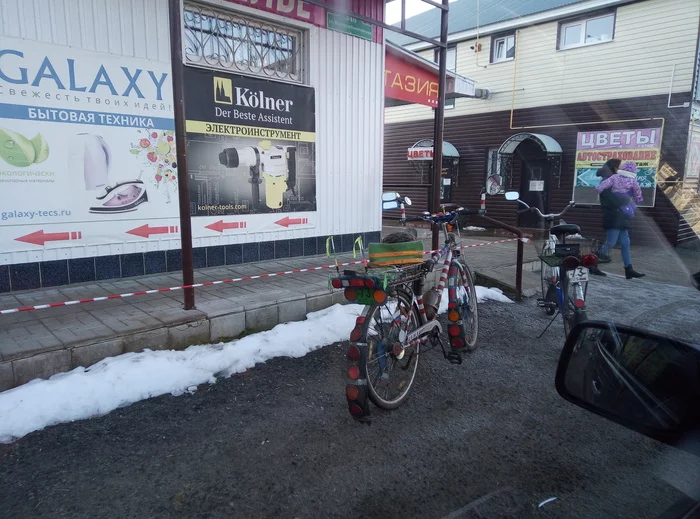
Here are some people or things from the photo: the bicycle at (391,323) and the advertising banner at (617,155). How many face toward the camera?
1

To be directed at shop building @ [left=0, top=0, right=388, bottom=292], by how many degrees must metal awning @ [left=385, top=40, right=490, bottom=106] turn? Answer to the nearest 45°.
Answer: approximately 90° to its right

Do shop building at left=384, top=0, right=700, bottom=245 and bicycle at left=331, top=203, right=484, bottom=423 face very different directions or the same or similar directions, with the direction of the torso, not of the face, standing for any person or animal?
very different directions

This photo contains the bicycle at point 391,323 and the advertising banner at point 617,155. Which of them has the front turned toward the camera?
the advertising banner

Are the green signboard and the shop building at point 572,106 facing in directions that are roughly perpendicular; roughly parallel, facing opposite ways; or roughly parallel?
roughly perpendicular

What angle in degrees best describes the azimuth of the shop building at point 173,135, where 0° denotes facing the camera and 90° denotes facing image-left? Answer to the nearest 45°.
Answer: approximately 315°

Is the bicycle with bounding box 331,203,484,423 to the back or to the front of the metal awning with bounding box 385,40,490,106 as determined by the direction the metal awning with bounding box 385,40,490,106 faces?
to the front

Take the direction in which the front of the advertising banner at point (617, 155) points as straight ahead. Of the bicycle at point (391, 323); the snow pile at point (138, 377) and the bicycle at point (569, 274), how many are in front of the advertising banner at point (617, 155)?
3

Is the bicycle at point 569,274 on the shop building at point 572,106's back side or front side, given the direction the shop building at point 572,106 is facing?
on the front side

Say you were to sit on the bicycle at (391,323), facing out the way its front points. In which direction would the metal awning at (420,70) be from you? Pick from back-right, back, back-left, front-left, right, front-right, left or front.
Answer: front-left

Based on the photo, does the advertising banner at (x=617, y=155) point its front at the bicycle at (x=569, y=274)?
yes

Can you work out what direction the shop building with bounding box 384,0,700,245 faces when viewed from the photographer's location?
facing the viewer and to the left of the viewer

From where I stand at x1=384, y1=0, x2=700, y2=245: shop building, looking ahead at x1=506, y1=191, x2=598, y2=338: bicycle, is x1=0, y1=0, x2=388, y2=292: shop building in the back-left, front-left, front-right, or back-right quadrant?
front-right

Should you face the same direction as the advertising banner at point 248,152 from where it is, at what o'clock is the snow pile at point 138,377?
The snow pile is roughly at 2 o'clock from the advertising banner.

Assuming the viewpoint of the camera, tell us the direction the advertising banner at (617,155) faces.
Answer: facing the viewer

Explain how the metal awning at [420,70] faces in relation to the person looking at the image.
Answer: facing the viewer and to the right of the viewer
